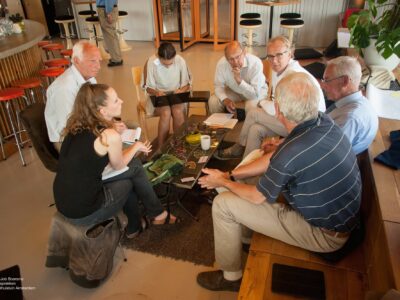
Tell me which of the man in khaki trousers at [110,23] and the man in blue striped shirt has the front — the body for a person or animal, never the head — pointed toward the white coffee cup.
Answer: the man in blue striped shirt

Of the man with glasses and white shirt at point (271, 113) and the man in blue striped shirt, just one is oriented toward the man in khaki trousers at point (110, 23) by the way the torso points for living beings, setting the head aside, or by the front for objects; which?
the man in blue striped shirt

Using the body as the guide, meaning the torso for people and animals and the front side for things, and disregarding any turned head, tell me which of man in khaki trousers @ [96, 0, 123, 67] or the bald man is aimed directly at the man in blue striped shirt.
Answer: the bald man

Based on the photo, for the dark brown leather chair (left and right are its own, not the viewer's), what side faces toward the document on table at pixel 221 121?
front

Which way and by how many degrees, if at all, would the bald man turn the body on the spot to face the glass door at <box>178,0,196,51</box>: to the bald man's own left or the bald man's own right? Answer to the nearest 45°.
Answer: approximately 180°

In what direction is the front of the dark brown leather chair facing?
to the viewer's right

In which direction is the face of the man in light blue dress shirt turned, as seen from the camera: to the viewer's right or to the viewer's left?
to the viewer's left

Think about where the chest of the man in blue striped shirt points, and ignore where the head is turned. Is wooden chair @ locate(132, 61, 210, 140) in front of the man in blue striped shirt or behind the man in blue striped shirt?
in front

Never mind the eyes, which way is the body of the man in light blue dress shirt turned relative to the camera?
to the viewer's left

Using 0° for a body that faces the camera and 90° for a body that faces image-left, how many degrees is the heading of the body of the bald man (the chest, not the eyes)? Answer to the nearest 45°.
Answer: approximately 0°

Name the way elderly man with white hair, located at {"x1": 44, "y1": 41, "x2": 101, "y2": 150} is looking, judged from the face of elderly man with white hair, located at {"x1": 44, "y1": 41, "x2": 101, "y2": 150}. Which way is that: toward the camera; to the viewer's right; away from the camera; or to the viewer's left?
to the viewer's right

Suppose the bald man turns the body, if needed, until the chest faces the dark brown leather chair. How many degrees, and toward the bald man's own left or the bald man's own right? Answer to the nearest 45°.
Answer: approximately 45° to the bald man's own right

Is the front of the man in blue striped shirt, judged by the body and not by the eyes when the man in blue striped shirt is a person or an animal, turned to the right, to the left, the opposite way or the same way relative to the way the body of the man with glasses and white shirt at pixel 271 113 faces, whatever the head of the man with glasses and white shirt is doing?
to the right

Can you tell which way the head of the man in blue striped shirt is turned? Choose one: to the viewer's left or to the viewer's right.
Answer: to the viewer's left
